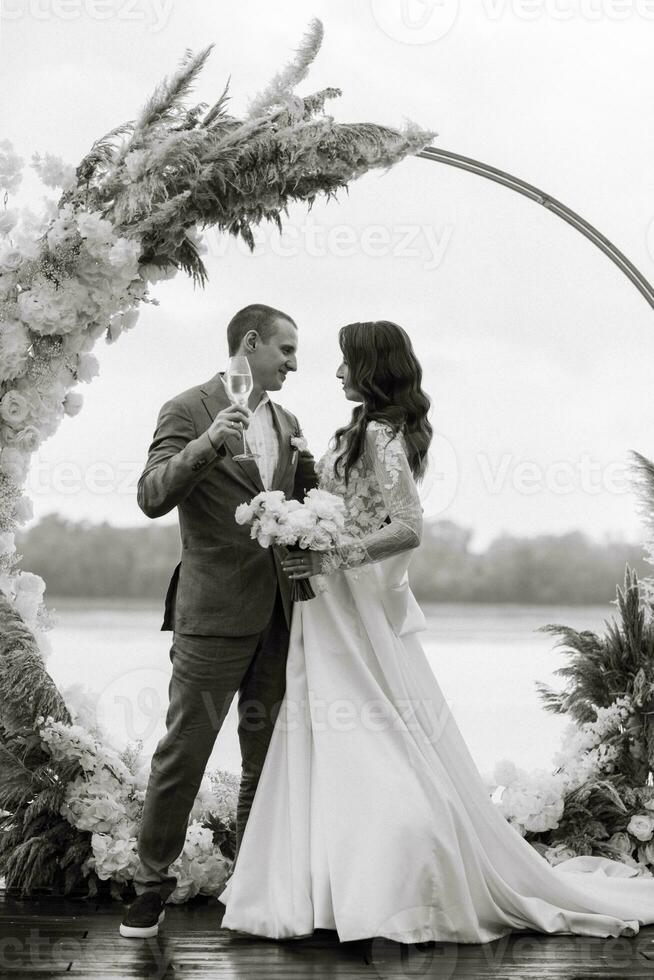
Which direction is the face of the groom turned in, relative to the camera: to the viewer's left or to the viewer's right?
to the viewer's right

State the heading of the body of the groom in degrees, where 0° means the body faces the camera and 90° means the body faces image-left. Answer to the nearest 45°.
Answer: approximately 315°

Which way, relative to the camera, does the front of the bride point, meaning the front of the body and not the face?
to the viewer's left

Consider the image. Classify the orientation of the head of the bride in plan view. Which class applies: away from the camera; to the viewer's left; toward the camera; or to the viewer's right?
to the viewer's left

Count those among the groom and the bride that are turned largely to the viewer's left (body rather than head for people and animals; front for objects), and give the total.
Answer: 1
